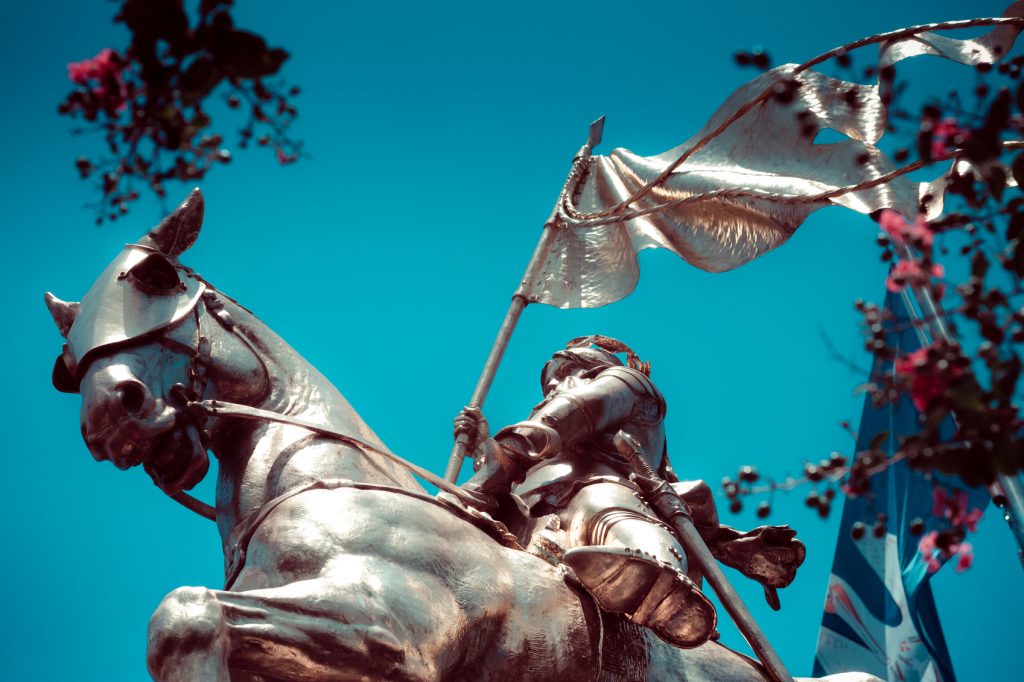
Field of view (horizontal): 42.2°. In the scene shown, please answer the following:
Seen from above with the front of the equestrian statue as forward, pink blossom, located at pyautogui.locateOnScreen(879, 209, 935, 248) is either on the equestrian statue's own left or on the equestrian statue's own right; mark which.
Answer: on the equestrian statue's own left

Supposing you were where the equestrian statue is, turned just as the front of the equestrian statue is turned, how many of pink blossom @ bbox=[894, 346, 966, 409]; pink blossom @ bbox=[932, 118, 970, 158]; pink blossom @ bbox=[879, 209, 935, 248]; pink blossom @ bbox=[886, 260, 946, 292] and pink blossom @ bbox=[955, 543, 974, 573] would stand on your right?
0

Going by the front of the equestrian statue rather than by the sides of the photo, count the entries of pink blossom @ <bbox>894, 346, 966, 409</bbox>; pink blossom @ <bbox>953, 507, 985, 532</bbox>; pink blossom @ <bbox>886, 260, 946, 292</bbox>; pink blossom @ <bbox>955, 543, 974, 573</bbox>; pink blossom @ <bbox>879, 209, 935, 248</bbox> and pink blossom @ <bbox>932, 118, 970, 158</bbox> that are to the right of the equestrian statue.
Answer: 0

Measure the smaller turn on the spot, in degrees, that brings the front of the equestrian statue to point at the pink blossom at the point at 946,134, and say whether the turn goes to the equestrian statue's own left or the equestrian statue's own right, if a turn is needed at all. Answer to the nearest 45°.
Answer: approximately 90° to the equestrian statue's own left

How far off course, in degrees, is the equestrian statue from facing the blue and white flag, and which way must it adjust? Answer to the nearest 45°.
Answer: approximately 180°

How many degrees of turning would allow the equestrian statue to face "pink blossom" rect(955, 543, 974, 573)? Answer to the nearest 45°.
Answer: approximately 90° to its left

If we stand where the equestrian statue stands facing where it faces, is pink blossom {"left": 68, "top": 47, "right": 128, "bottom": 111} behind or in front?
in front

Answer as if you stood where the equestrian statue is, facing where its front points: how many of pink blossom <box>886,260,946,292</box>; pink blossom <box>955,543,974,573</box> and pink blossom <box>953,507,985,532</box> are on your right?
0

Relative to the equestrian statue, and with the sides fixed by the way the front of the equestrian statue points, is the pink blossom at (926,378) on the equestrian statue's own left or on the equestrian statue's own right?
on the equestrian statue's own left

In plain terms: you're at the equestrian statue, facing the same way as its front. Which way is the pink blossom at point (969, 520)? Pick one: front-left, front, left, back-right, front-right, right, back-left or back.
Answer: left
